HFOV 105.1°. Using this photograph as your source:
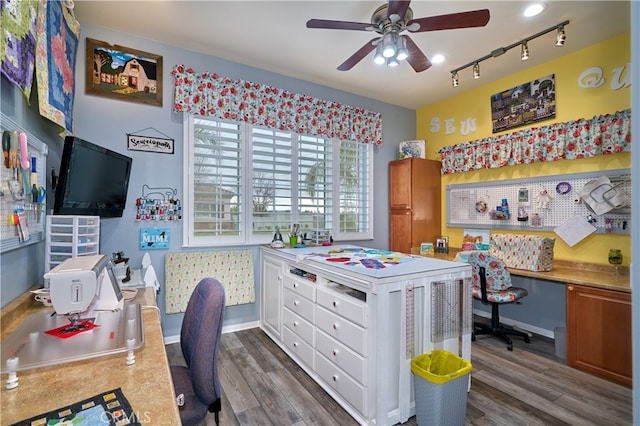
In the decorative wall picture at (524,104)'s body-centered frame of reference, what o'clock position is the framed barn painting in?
The framed barn painting is roughly at 12 o'clock from the decorative wall picture.

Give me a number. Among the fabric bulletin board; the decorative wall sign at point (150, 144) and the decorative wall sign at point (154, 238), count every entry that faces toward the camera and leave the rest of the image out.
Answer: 3

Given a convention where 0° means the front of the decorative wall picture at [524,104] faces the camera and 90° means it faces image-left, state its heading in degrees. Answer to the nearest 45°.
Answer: approximately 45°

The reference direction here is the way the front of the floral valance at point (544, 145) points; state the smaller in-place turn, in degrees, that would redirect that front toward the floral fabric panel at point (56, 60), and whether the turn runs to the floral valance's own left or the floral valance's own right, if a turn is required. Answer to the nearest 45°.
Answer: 0° — it already faces it

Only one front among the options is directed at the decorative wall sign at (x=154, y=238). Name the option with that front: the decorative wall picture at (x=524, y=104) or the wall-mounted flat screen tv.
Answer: the decorative wall picture at (x=524, y=104)

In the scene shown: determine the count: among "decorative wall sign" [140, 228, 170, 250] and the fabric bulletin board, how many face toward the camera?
2

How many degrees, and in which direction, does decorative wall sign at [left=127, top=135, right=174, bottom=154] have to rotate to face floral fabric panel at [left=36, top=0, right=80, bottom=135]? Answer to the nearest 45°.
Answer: approximately 45° to its right

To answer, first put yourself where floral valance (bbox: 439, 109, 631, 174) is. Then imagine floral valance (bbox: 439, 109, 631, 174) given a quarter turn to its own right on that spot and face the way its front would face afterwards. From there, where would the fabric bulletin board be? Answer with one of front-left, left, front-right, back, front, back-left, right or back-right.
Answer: left

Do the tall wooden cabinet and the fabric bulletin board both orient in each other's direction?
no

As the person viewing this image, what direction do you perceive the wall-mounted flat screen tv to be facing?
facing the viewer and to the right of the viewer

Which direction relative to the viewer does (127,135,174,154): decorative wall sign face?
toward the camera

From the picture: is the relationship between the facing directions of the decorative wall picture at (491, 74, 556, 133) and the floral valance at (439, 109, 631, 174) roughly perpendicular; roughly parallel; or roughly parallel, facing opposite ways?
roughly parallel

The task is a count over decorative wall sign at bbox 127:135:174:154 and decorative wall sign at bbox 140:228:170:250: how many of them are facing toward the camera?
2

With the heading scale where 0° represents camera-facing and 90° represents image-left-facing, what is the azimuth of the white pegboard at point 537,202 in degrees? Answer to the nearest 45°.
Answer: approximately 45°

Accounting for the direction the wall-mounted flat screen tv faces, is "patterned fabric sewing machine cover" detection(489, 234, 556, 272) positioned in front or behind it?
in front

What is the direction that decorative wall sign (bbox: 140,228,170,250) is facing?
toward the camera

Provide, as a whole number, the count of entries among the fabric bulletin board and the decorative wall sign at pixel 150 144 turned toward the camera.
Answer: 2

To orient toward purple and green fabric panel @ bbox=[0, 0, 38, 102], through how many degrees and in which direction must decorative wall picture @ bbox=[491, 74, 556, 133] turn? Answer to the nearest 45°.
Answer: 0° — it already faces it

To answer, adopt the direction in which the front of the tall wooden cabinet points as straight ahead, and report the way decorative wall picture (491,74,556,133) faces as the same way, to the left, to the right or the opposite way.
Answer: the same way
